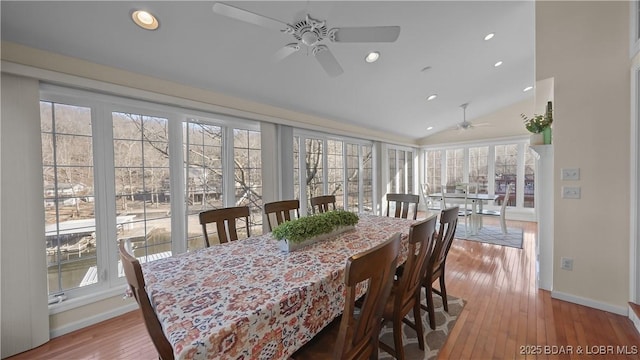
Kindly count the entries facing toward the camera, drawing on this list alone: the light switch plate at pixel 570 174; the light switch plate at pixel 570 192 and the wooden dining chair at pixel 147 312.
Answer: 2

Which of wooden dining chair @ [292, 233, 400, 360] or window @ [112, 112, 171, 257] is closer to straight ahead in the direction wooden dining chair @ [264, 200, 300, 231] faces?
the wooden dining chair

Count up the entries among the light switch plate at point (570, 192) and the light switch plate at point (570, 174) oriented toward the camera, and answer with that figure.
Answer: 2

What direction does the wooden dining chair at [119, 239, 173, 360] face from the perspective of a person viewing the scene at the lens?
facing away from the viewer and to the right of the viewer

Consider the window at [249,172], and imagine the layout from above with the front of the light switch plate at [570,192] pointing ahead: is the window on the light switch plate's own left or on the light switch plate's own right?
on the light switch plate's own right

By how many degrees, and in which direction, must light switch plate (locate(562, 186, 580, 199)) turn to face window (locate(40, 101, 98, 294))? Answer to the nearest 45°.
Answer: approximately 45° to its right

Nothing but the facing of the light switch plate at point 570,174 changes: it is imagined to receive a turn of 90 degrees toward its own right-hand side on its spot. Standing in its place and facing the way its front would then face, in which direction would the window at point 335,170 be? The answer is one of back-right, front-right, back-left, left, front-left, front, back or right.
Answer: front

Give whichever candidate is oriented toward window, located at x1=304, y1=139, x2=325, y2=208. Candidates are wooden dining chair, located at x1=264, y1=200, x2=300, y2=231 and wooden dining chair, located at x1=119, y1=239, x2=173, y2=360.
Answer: wooden dining chair, located at x1=119, y1=239, x2=173, y2=360

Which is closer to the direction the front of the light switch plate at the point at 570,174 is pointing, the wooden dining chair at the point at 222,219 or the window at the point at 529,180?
the wooden dining chair

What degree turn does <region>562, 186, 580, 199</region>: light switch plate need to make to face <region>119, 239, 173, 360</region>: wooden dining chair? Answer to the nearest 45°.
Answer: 0° — it already faces it
